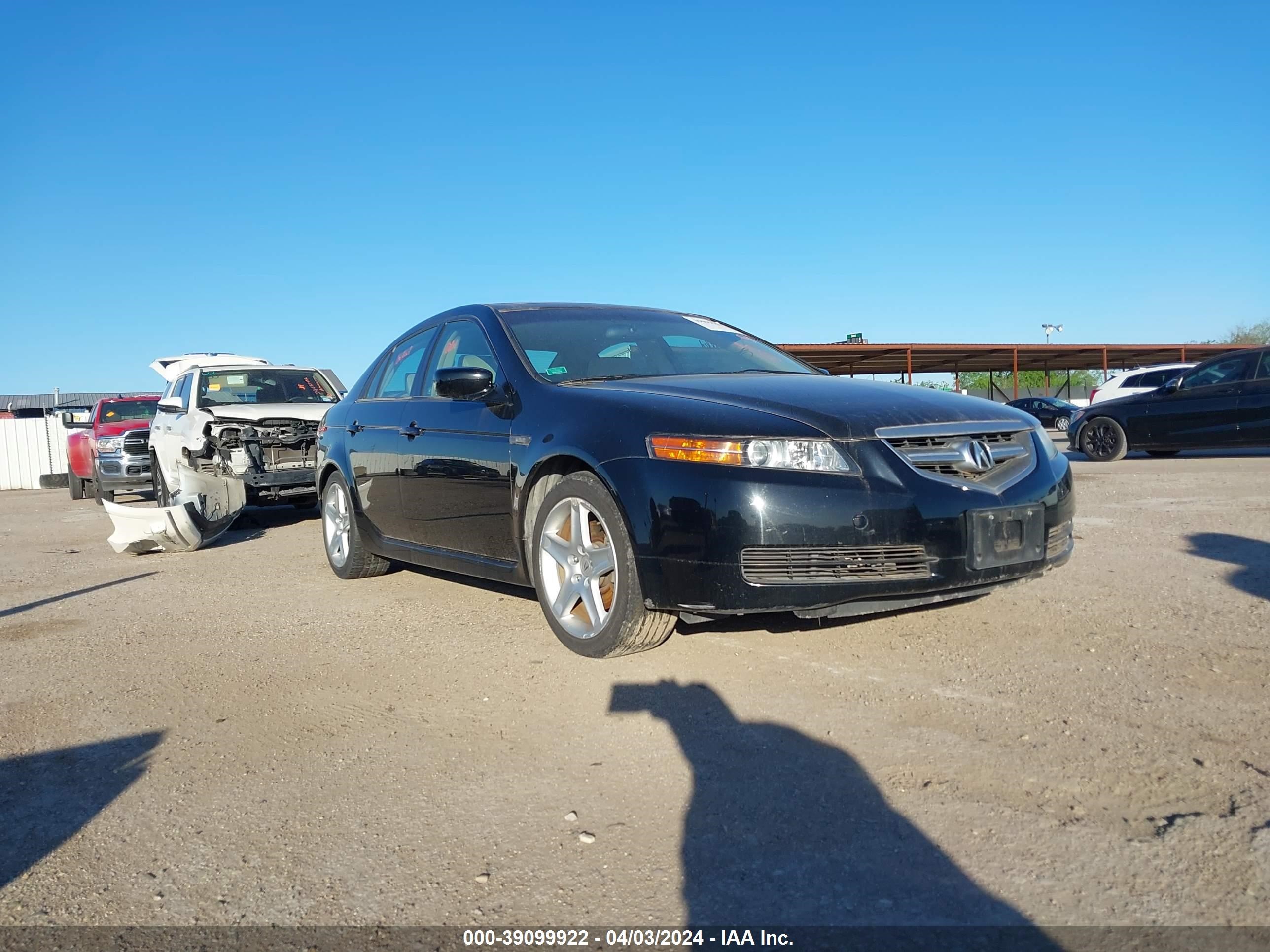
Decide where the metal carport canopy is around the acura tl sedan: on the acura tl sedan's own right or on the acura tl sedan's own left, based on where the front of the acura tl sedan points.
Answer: on the acura tl sedan's own left

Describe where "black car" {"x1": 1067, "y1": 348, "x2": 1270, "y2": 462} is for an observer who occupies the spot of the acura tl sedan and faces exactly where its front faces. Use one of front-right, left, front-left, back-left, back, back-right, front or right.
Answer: left

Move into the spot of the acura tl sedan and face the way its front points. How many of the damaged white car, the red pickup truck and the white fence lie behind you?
3

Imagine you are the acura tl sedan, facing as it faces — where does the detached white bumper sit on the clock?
The detached white bumper is roughly at 6 o'clock from the acura tl sedan.

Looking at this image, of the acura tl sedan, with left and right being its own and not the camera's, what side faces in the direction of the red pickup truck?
back

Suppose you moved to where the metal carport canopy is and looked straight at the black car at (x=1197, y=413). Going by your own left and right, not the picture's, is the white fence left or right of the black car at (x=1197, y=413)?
right

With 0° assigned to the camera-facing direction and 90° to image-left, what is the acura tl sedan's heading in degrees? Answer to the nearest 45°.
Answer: approximately 315°

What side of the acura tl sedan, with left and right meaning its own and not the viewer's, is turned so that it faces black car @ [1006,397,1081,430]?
left

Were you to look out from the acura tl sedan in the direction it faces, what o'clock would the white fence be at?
The white fence is roughly at 6 o'clock from the acura tl sedan.

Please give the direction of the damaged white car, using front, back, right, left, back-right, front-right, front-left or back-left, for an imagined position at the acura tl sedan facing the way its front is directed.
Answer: back
